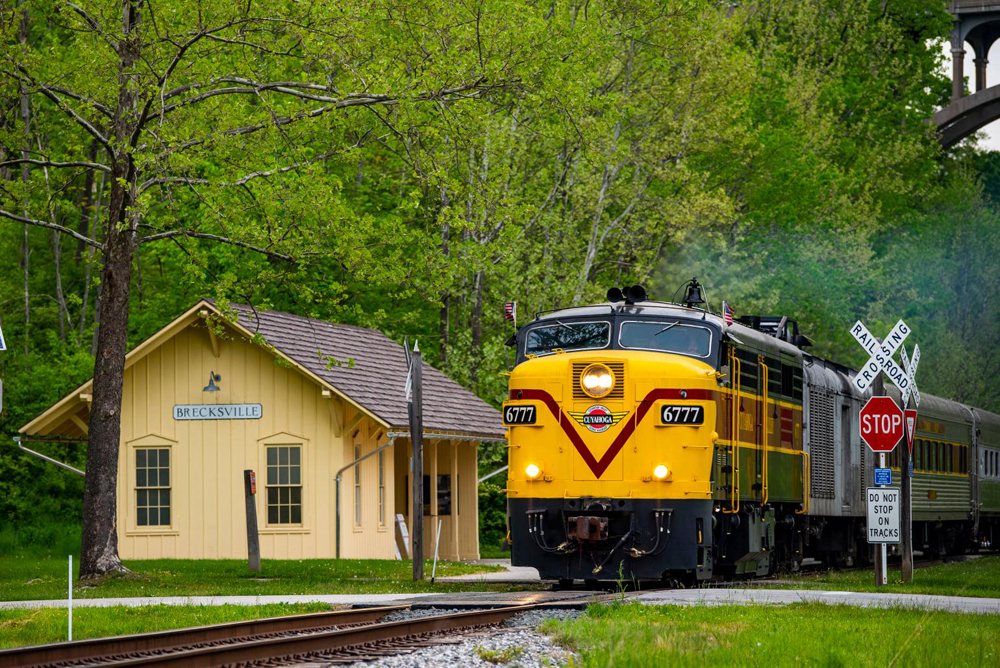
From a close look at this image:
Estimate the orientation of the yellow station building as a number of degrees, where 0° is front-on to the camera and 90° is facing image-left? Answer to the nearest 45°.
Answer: approximately 0°

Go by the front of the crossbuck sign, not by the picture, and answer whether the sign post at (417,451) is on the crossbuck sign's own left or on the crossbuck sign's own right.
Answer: on the crossbuck sign's own right

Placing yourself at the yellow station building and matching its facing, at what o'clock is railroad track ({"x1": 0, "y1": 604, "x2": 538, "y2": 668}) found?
The railroad track is roughly at 12 o'clock from the yellow station building.

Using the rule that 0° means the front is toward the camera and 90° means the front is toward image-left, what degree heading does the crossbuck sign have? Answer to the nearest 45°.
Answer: approximately 0°

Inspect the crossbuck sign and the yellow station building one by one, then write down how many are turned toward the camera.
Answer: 2

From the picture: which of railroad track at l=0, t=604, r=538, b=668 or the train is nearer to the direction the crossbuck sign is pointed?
the railroad track

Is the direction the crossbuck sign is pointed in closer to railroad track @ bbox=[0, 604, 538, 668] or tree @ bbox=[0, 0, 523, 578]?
the railroad track
